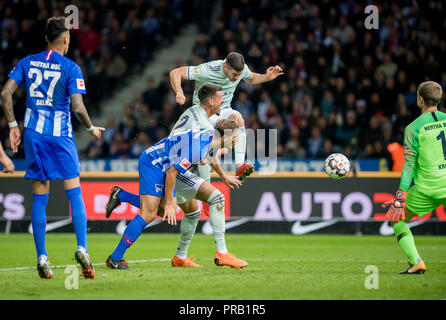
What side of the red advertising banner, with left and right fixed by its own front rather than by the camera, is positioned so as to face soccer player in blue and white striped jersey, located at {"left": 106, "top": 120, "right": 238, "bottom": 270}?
front

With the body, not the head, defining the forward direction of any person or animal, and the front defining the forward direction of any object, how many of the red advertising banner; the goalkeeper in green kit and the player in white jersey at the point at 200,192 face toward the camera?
1

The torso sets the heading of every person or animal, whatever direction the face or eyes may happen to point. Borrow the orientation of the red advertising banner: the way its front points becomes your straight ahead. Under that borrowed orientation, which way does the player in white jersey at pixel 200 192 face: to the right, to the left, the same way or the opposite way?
to the left

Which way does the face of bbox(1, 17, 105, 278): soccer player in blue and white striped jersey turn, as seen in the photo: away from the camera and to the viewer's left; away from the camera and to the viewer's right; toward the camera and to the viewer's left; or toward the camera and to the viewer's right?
away from the camera and to the viewer's right

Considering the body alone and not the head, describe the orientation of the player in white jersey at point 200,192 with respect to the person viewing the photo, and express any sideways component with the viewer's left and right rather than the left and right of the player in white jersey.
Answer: facing to the right of the viewer

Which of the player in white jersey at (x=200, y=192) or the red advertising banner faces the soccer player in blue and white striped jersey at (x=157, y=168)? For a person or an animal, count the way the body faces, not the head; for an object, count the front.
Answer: the red advertising banner

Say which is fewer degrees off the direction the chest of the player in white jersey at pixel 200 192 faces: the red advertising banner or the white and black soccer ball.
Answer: the white and black soccer ball

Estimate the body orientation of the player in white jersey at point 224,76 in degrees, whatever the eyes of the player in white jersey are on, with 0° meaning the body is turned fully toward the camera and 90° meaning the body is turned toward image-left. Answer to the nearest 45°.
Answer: approximately 315°

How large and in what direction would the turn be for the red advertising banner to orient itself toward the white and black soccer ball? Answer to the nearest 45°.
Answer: approximately 45° to its left
